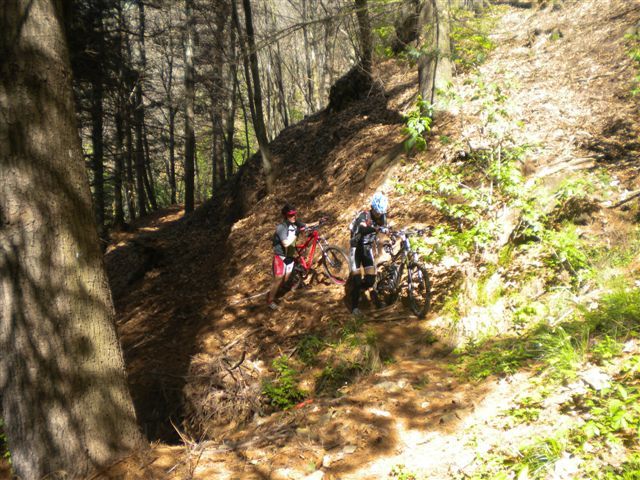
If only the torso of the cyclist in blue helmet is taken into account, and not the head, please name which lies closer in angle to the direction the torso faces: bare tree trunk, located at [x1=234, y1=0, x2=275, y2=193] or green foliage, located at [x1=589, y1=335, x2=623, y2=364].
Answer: the green foliage

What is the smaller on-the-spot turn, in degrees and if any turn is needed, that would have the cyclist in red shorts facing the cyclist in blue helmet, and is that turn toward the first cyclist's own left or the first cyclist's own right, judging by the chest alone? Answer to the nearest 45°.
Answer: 0° — they already face them

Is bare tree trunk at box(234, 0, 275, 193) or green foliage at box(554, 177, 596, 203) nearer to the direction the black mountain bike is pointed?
the green foliage

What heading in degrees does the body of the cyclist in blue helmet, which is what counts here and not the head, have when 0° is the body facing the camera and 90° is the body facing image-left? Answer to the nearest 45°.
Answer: approximately 315°

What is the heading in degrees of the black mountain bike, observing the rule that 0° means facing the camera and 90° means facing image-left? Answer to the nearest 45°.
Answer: approximately 315°
